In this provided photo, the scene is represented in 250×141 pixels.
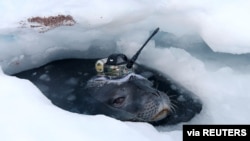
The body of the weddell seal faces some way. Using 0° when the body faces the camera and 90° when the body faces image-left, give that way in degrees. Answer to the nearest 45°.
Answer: approximately 315°
